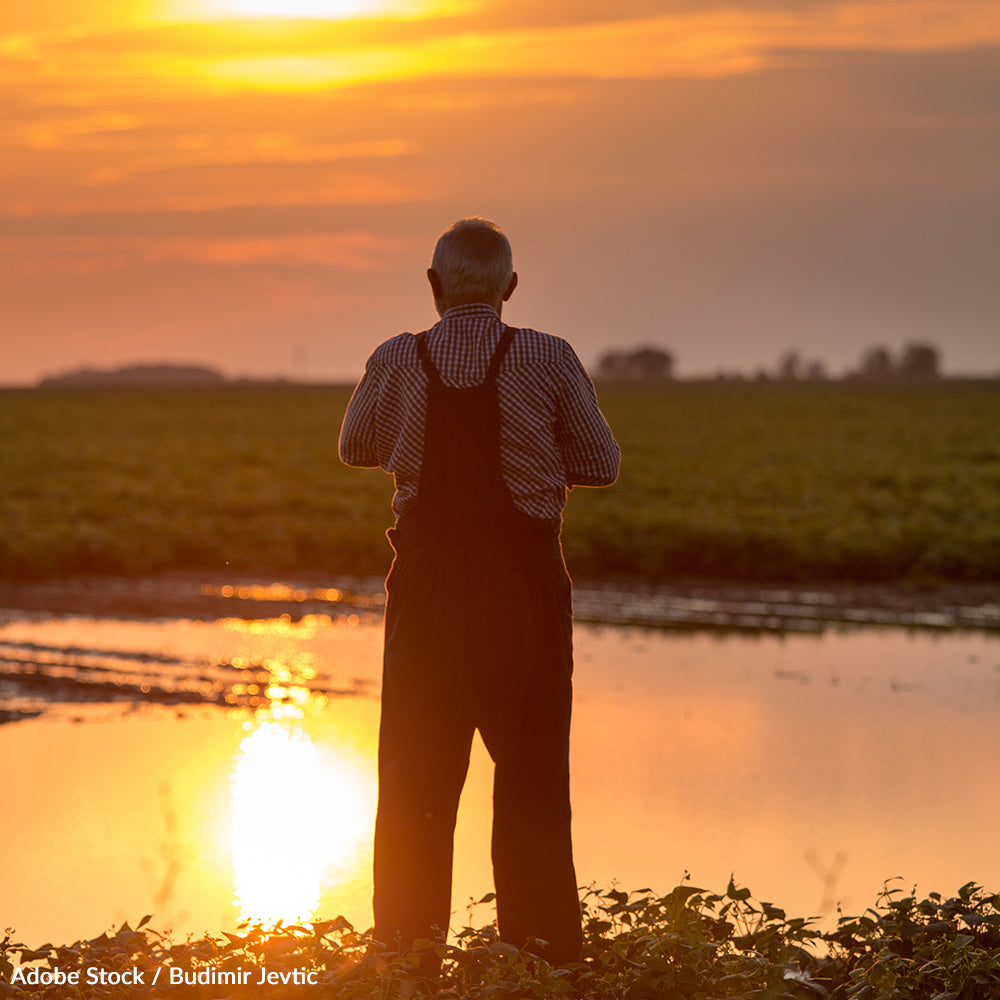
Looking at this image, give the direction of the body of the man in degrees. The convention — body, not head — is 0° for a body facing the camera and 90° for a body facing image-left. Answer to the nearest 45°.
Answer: approximately 180°

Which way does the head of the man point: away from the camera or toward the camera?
away from the camera
